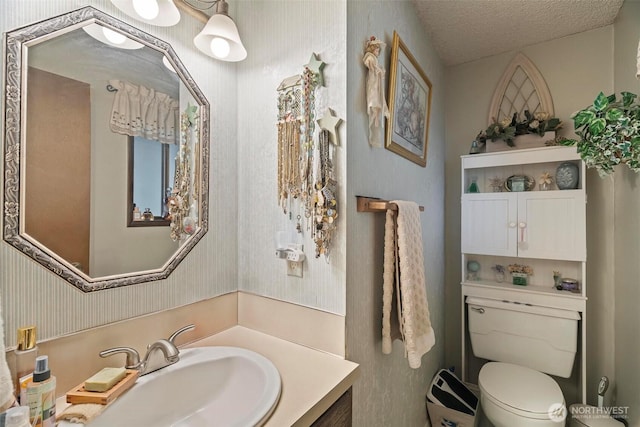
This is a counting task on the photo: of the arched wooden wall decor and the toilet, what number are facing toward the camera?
2

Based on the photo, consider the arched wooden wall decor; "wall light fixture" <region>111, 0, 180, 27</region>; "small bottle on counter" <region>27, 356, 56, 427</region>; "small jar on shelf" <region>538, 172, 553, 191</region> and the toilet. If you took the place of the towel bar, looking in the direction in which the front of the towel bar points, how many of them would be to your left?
3

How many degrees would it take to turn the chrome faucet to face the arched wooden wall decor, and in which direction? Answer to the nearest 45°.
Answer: approximately 45° to its left

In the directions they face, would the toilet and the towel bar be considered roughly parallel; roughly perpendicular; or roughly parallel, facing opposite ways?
roughly perpendicular

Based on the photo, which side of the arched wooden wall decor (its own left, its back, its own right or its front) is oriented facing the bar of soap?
front

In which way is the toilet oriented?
toward the camera

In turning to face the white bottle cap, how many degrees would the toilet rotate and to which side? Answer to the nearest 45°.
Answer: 0° — it already faces it

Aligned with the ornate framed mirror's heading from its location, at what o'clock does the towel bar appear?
The towel bar is roughly at 11 o'clock from the ornate framed mirror.

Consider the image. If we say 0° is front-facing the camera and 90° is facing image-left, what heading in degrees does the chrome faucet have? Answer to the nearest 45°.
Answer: approximately 315°

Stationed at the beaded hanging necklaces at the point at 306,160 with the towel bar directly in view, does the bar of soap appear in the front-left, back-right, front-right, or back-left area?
back-right
